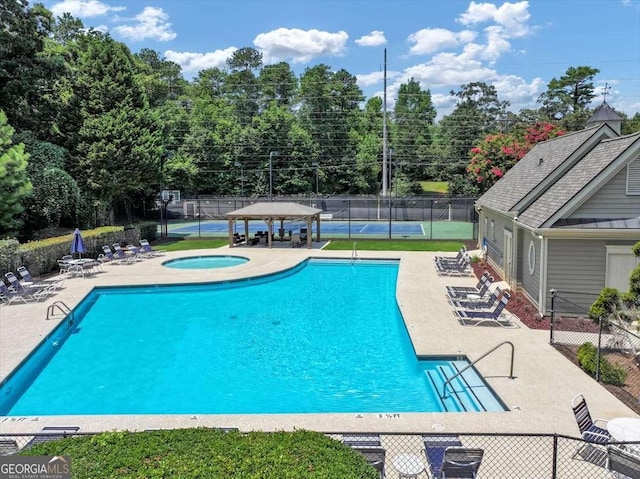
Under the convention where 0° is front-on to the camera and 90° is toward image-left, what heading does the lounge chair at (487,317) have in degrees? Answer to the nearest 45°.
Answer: approximately 90°

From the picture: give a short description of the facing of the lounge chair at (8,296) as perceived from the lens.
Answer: facing to the right of the viewer

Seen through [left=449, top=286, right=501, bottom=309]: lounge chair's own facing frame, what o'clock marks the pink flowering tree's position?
The pink flowering tree is roughly at 3 o'clock from the lounge chair.

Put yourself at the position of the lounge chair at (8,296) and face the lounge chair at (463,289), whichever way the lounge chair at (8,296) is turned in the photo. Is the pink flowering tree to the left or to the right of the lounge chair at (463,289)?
left

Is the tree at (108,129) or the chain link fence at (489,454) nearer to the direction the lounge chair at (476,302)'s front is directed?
the tree

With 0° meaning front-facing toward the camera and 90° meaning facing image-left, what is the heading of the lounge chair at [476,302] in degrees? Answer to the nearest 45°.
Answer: approximately 90°

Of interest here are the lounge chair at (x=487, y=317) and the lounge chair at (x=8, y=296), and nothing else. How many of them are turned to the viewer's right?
1

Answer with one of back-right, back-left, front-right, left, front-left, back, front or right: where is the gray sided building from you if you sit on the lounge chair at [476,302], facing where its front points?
back

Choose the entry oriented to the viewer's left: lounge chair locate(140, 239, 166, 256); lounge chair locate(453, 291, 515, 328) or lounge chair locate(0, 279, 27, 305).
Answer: lounge chair locate(453, 291, 515, 328)
